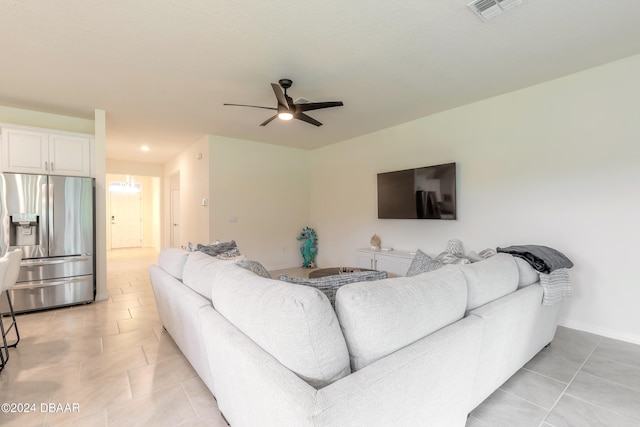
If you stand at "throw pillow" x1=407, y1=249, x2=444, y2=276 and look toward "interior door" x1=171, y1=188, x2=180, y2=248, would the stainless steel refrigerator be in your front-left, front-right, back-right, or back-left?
front-left

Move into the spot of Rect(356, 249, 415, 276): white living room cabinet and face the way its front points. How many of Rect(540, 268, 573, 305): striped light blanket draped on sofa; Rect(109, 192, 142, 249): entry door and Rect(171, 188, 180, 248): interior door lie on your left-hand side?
1

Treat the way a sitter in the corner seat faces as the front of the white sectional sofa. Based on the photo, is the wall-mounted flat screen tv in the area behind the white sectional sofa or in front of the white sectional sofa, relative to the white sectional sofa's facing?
in front

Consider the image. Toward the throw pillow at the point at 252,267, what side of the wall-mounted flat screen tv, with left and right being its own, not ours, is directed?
front

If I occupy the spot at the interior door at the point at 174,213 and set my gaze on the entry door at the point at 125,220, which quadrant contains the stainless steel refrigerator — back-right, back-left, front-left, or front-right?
back-left

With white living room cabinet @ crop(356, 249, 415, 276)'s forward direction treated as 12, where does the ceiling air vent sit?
The ceiling air vent is roughly at 10 o'clock from the white living room cabinet.

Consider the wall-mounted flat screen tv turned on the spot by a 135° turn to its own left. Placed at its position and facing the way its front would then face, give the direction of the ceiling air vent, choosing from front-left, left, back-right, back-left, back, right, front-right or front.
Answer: right

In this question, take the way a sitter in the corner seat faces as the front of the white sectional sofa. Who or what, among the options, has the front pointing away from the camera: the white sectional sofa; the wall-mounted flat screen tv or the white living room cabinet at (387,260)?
the white sectional sofa

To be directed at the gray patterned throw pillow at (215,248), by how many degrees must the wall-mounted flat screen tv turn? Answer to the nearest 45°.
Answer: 0° — it already faces it

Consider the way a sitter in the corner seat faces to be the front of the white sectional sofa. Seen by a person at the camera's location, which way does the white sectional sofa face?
facing away from the viewer

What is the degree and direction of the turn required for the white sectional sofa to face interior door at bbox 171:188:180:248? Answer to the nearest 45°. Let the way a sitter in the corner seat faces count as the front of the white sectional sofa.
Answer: approximately 45° to its left

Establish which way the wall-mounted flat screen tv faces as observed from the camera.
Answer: facing the viewer and to the left of the viewer

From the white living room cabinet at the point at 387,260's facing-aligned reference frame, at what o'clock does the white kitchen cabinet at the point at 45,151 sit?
the white kitchen cabinet at the point at 45,151 is roughly at 1 o'clock from the white living room cabinet at the point at 387,260.

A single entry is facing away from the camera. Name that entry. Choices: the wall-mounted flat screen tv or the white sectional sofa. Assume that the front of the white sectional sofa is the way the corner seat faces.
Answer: the white sectional sofa

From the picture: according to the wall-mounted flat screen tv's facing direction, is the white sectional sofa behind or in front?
in front

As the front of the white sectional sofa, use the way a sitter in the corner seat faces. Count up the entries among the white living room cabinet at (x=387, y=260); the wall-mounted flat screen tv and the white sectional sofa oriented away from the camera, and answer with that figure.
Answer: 1
